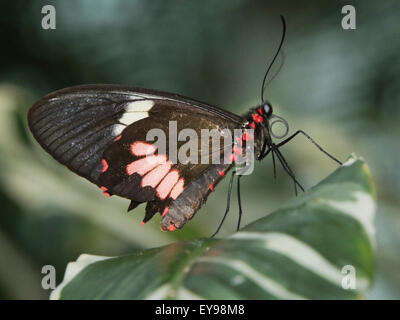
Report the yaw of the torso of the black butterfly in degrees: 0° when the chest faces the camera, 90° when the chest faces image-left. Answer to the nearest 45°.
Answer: approximately 270°
